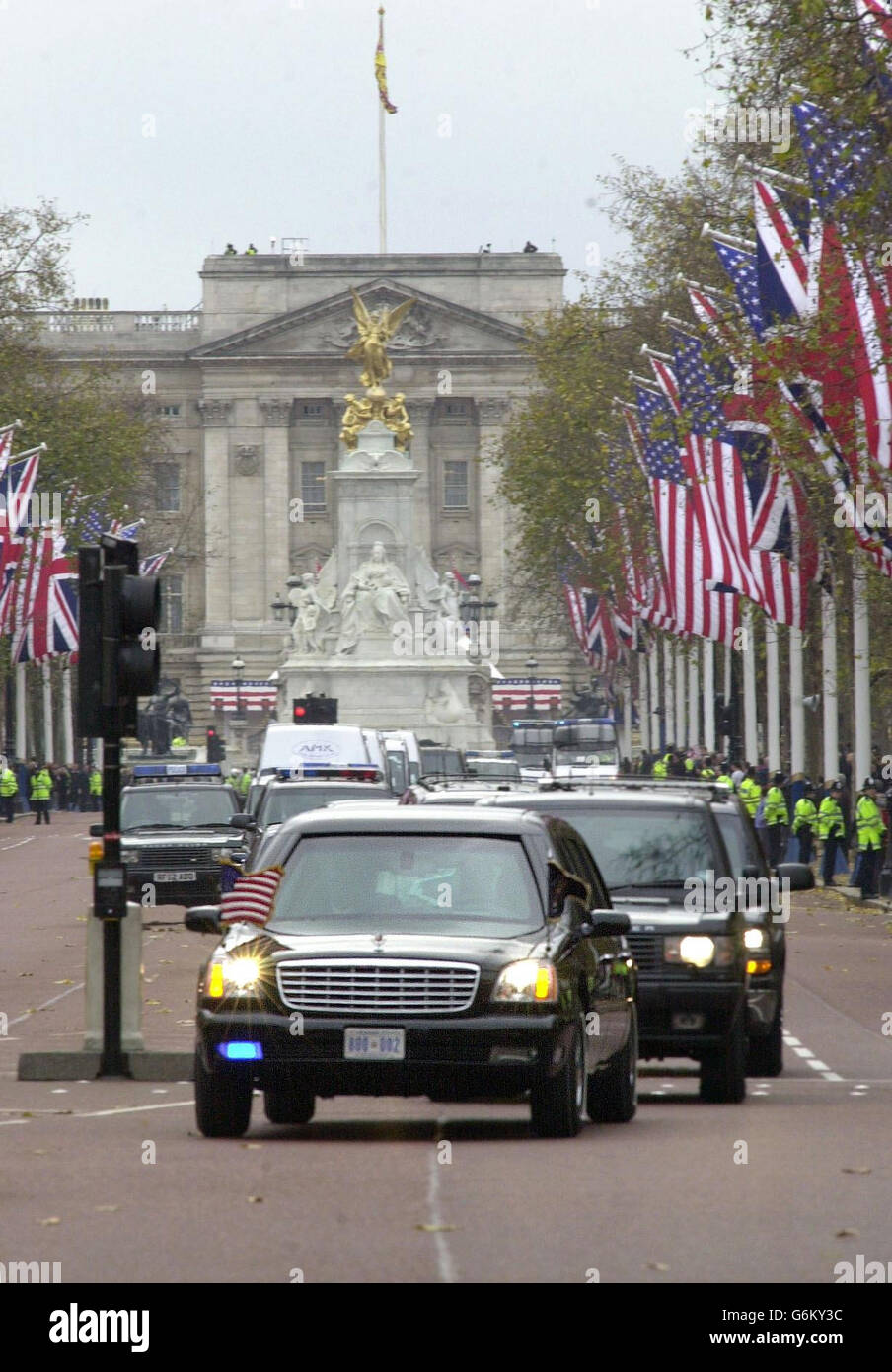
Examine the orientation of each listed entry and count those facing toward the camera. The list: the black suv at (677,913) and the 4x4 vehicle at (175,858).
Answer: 2

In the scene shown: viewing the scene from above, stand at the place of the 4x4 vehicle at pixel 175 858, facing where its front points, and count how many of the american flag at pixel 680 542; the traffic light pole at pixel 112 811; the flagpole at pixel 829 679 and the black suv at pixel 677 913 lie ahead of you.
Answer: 2

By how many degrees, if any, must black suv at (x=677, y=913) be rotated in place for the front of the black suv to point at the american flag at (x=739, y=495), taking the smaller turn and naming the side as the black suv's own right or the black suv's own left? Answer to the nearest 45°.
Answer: approximately 180°

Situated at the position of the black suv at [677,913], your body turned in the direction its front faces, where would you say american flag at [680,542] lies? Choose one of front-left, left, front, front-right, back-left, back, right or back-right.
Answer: back

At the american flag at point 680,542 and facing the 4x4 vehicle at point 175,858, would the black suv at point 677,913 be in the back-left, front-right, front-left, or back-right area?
front-left

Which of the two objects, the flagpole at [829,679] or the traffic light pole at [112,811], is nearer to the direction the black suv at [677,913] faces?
the traffic light pole

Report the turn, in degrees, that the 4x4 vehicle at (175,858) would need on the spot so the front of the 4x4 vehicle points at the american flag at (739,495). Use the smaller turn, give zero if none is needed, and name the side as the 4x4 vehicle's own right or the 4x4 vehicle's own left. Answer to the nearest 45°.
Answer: approximately 135° to the 4x4 vehicle's own left

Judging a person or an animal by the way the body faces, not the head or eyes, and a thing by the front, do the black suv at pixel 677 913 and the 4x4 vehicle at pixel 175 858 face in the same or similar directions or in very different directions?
same or similar directions

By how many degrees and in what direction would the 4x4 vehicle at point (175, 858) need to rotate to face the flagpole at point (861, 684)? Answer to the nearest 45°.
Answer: approximately 135° to its left

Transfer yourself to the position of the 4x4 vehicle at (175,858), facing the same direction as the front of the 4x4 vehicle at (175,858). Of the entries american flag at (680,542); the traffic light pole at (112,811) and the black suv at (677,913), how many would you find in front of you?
2

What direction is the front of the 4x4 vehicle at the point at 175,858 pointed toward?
toward the camera

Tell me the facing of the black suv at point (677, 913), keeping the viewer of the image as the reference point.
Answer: facing the viewer

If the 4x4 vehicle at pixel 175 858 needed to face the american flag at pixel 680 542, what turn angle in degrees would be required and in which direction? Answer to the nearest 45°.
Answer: approximately 135° to its left

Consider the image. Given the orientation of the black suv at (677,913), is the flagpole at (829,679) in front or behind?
behind

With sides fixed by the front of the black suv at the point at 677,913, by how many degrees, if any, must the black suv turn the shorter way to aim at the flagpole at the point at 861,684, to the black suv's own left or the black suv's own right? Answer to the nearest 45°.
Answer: approximately 180°
